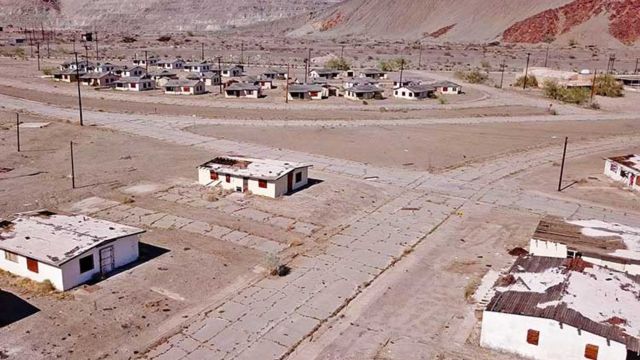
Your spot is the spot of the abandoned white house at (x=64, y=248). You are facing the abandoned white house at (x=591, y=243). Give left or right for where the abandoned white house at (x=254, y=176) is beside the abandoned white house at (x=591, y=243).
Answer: left

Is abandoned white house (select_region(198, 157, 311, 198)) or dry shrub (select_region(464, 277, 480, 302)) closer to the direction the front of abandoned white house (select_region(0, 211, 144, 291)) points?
the dry shrub
